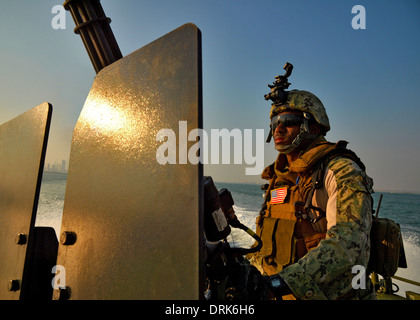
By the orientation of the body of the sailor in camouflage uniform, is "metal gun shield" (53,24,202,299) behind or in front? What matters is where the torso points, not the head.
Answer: in front

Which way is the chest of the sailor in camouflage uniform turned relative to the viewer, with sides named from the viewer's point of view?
facing the viewer and to the left of the viewer

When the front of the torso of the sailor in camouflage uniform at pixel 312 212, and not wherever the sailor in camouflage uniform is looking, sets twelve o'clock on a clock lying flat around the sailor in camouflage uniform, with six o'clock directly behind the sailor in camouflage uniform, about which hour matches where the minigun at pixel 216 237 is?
The minigun is roughly at 11 o'clock from the sailor in camouflage uniform.

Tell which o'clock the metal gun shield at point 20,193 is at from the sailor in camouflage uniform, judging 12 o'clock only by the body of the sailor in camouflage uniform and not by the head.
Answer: The metal gun shield is roughly at 12 o'clock from the sailor in camouflage uniform.

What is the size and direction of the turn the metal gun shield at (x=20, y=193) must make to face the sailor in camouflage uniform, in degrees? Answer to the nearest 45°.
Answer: approximately 135° to its left
